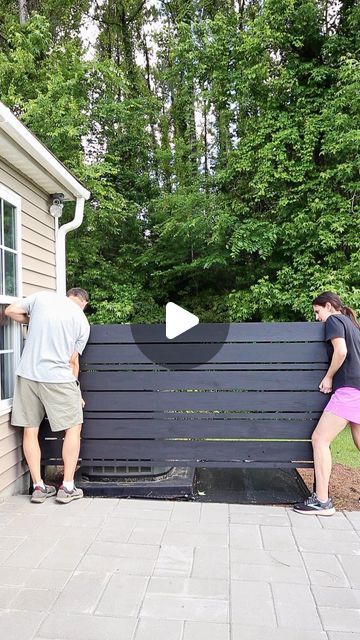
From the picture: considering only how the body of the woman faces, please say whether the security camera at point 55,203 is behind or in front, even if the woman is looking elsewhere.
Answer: in front

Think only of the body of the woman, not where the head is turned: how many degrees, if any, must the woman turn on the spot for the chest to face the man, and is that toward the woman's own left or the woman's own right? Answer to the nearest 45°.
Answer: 0° — they already face them

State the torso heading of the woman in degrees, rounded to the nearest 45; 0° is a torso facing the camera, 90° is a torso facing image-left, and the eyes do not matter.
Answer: approximately 90°

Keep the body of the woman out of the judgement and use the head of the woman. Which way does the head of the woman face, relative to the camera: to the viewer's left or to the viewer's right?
to the viewer's left
